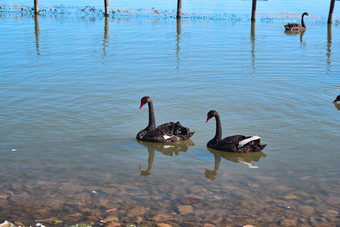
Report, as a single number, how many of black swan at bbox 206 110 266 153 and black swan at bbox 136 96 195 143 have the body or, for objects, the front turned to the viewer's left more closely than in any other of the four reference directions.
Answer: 2

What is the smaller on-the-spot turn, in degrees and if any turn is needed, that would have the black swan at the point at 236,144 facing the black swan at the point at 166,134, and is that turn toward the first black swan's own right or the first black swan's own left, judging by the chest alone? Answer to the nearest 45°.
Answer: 0° — it already faces it

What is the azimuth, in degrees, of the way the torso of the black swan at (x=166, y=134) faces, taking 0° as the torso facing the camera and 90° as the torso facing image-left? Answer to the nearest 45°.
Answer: approximately 90°

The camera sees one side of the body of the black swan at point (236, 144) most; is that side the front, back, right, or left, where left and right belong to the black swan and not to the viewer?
left

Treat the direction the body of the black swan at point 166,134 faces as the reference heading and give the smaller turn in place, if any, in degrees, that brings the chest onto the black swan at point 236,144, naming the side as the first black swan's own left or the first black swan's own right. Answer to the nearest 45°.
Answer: approximately 135° to the first black swan's own left
